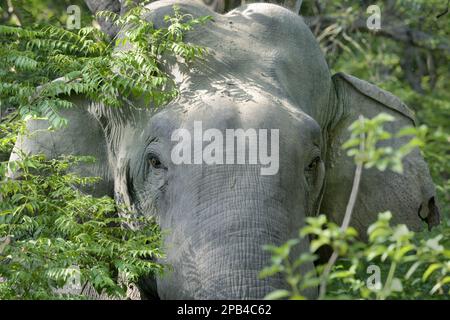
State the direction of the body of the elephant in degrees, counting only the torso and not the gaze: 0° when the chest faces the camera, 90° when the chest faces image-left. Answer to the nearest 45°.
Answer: approximately 0°
